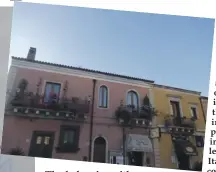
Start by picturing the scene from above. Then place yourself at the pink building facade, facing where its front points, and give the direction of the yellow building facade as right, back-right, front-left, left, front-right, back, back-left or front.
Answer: left

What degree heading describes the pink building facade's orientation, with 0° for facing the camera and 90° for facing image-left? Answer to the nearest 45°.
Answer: approximately 0°

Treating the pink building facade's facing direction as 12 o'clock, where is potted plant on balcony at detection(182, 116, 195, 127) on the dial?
The potted plant on balcony is roughly at 9 o'clock from the pink building facade.
